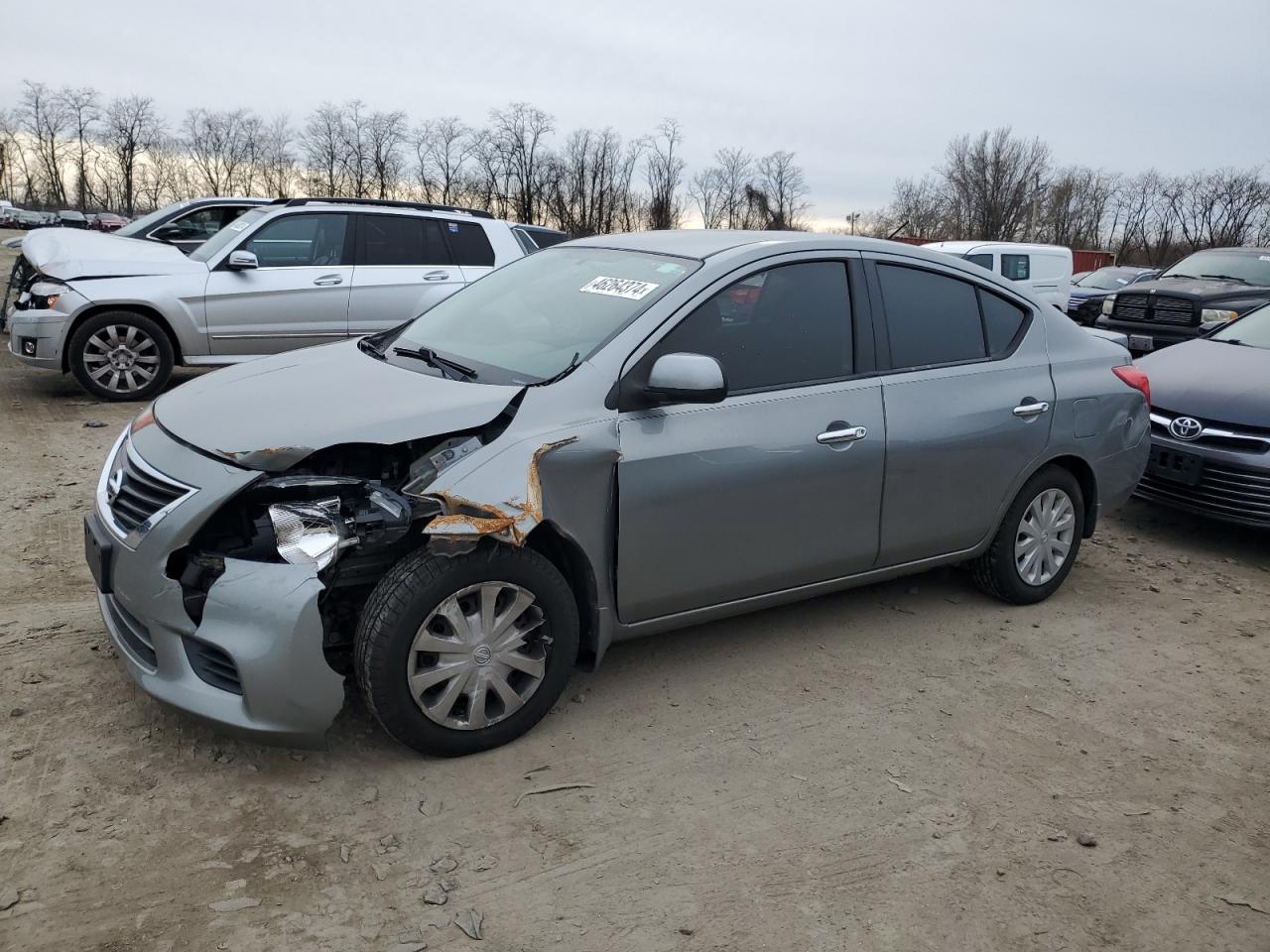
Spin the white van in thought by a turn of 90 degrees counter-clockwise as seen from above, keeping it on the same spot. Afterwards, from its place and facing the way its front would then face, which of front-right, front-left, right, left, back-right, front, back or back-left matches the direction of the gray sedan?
front

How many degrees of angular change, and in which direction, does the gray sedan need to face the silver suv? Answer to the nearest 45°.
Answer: approximately 90° to its right

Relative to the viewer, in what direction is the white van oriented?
to the viewer's left

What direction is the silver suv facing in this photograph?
to the viewer's left

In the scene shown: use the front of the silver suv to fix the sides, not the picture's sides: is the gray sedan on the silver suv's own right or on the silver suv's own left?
on the silver suv's own left

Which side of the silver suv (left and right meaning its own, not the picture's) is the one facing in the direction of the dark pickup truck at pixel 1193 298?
back

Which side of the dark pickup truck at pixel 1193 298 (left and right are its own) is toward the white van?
right
